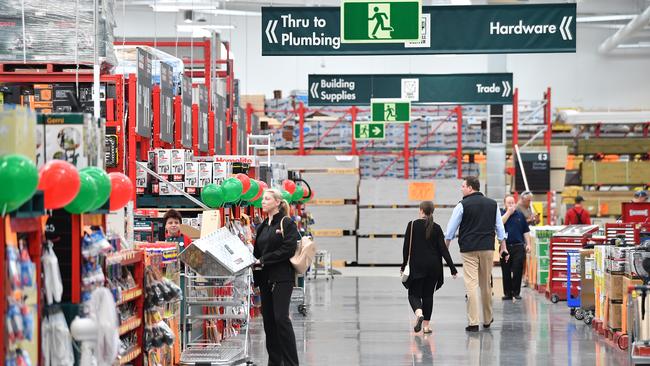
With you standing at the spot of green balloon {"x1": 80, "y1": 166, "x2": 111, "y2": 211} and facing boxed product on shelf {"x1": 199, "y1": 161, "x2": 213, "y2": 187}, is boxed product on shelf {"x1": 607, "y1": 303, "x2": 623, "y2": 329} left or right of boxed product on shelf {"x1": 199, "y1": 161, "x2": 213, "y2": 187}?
right

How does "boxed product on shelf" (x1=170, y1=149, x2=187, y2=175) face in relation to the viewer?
toward the camera

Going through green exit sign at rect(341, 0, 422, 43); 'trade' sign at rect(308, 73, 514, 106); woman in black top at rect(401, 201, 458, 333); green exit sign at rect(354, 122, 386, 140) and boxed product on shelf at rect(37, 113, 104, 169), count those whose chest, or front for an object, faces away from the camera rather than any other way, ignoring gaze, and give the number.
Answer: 1

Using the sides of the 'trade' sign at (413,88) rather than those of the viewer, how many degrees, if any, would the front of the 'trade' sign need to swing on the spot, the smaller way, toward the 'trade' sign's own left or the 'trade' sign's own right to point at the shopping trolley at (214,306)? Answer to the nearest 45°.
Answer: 0° — it already faces it

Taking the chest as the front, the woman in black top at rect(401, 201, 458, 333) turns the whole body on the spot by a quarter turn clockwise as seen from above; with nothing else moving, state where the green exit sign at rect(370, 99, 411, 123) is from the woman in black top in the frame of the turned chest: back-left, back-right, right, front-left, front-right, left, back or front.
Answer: left

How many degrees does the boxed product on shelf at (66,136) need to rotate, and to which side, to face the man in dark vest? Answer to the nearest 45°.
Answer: approximately 135° to its left

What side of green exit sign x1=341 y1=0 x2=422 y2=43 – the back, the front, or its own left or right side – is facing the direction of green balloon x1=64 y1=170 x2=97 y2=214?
front

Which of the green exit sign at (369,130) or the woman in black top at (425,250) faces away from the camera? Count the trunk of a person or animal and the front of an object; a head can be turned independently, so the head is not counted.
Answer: the woman in black top

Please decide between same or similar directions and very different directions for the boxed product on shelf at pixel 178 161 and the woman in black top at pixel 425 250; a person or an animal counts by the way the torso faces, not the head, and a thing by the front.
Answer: very different directions

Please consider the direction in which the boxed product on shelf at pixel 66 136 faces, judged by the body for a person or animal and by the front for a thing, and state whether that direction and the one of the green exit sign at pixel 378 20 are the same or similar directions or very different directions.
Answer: same or similar directions

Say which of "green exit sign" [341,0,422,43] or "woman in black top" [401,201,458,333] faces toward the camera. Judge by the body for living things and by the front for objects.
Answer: the green exit sign

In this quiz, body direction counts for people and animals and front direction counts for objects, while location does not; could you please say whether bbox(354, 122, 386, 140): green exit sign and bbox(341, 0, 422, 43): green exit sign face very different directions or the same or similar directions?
same or similar directions

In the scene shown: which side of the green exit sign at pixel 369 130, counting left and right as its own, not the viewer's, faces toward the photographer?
front

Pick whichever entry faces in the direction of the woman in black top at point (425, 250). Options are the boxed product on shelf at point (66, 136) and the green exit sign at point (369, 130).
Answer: the green exit sign

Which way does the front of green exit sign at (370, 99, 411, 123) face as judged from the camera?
facing the viewer

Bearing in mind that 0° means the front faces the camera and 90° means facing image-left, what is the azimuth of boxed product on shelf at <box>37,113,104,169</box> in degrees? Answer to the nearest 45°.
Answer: approximately 0°
